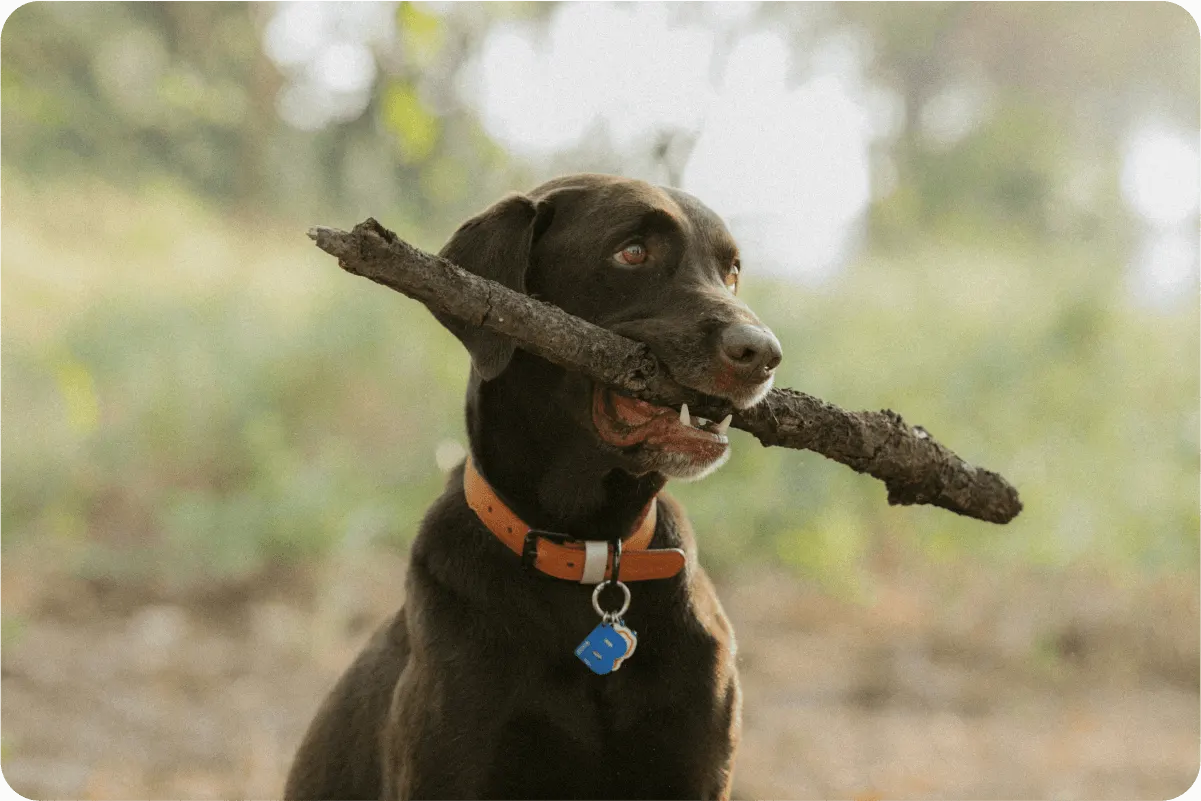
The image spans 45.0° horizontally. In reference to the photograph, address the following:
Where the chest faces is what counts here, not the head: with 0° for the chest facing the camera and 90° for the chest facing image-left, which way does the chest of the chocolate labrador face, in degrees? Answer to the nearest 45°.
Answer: approximately 315°
